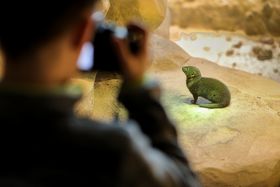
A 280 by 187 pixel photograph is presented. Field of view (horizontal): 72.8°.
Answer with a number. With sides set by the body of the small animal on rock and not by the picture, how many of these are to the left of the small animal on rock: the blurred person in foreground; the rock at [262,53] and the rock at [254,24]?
1

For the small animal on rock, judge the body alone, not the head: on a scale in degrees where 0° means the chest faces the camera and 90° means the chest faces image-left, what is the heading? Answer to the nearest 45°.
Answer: approximately 90°

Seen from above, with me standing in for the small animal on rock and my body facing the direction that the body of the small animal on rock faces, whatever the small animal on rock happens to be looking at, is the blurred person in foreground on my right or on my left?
on my left

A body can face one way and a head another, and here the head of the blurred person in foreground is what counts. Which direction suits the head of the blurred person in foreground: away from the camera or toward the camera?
away from the camera

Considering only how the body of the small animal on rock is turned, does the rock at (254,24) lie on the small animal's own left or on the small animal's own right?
on the small animal's own right

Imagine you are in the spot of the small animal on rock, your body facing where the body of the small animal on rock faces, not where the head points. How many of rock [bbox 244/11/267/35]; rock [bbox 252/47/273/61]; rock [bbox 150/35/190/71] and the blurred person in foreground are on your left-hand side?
1

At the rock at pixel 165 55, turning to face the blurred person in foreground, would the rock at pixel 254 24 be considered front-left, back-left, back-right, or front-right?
back-left

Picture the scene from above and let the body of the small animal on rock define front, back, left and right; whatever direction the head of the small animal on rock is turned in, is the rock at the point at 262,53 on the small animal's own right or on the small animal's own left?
on the small animal's own right
